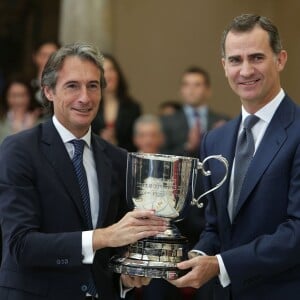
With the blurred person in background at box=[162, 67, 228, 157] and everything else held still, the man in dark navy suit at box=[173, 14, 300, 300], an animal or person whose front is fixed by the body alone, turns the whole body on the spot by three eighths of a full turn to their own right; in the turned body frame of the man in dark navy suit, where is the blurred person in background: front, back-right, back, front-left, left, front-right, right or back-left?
front

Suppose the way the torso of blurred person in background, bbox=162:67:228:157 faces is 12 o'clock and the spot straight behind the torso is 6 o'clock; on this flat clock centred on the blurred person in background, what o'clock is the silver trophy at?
The silver trophy is roughly at 12 o'clock from the blurred person in background.

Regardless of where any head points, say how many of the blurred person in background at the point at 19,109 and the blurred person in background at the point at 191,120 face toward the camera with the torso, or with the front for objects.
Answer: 2

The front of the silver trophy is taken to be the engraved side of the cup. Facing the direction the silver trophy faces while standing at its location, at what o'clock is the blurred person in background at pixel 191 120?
The blurred person in background is roughly at 6 o'clock from the silver trophy.

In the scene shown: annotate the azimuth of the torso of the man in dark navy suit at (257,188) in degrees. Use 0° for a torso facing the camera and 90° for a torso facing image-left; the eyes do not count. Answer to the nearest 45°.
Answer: approximately 45°

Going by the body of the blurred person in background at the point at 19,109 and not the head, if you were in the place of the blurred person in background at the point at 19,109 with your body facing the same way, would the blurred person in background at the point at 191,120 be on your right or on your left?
on your left

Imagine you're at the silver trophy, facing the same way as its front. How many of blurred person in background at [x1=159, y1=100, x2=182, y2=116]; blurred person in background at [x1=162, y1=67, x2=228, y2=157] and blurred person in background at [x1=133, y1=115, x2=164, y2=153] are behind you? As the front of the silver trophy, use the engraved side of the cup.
3

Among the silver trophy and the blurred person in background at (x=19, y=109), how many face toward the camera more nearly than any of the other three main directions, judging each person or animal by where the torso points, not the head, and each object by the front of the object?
2

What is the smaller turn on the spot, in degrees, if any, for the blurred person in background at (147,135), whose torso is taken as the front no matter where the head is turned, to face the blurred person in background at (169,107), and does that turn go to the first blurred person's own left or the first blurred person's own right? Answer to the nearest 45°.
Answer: approximately 180°

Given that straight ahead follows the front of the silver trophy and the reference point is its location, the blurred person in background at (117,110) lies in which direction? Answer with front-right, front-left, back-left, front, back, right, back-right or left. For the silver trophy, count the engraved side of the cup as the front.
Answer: back

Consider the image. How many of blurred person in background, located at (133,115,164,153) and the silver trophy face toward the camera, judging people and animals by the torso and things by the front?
2
